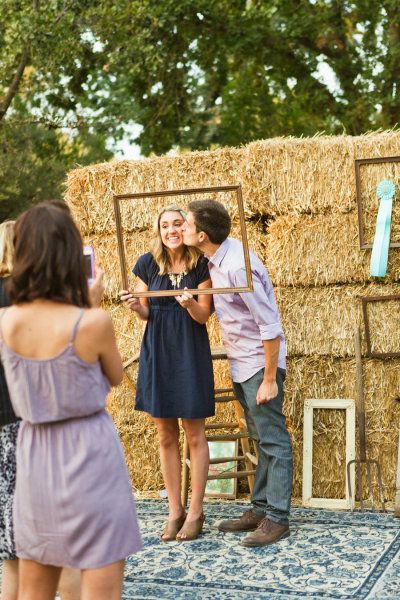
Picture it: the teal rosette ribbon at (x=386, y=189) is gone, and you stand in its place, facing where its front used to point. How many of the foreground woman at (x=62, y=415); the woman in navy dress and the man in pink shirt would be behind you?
0

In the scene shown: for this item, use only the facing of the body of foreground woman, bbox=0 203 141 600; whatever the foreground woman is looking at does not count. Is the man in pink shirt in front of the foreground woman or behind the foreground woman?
in front

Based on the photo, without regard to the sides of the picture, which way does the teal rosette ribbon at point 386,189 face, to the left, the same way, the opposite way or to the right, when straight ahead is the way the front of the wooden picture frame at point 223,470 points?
the same way

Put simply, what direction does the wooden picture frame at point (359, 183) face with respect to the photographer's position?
facing the viewer

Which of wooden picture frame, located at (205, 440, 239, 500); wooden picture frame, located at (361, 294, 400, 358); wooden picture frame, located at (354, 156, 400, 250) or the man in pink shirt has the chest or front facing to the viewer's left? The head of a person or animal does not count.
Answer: the man in pink shirt

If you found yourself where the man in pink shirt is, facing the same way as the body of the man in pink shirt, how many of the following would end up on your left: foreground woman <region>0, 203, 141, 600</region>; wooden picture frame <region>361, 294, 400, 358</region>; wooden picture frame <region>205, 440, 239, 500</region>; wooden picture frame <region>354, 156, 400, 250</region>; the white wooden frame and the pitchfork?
1

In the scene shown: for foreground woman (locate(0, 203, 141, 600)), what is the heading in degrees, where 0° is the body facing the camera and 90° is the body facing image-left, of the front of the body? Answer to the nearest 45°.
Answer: approximately 225°

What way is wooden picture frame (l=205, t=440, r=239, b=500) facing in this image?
toward the camera

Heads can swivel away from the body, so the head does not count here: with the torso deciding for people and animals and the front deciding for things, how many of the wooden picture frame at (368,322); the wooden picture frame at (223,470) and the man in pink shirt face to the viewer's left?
1

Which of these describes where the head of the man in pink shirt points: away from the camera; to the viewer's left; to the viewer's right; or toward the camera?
to the viewer's left

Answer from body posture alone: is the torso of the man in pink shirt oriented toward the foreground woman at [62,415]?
no

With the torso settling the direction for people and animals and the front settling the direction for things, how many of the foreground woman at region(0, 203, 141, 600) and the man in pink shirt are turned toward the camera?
0

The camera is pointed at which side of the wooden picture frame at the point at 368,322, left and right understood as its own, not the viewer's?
front

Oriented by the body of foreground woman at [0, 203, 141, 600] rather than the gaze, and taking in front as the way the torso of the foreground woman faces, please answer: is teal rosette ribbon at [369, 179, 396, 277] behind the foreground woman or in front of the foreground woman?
in front

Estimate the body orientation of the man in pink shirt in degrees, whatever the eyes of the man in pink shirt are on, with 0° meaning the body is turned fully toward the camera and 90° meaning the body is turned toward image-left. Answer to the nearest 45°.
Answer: approximately 90°

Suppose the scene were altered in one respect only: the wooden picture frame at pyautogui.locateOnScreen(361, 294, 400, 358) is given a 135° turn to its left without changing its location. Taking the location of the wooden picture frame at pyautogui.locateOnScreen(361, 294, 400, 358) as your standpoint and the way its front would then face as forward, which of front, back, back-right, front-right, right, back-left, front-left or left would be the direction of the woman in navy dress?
back

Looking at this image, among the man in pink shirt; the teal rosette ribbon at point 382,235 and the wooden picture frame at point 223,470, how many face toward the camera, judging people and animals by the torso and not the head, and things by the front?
2

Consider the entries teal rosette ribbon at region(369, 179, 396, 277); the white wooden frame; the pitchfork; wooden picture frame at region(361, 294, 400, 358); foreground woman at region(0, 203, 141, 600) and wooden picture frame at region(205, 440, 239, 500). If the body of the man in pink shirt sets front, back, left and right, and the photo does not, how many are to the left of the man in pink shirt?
1

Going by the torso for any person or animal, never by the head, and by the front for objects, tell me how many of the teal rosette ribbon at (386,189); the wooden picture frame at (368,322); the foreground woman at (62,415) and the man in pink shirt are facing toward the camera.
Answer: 2

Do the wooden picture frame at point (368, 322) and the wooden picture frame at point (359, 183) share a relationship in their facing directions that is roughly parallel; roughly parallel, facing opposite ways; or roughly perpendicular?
roughly parallel
